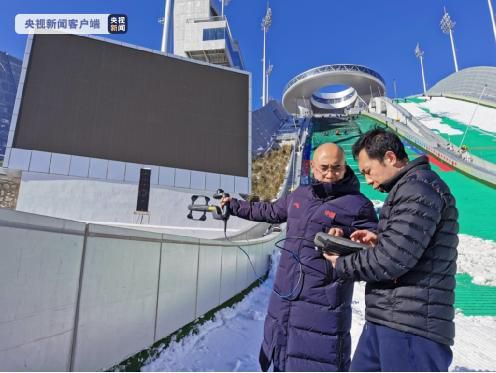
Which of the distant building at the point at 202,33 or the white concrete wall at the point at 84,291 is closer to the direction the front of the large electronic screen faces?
the white concrete wall

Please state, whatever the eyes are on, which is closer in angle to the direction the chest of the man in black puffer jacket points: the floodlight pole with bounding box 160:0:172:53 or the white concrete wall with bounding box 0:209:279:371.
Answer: the white concrete wall

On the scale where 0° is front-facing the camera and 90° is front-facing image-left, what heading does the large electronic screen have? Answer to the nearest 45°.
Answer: approximately 315°

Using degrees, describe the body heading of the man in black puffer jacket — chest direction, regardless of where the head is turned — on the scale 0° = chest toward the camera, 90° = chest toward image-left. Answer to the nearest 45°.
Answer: approximately 90°

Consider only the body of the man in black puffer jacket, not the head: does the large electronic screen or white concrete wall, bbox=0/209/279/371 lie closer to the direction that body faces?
the white concrete wall

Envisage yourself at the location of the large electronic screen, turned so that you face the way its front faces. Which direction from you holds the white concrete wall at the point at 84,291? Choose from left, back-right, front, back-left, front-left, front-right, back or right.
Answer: front-right

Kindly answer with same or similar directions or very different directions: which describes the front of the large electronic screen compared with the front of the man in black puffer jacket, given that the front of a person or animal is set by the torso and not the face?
very different directions

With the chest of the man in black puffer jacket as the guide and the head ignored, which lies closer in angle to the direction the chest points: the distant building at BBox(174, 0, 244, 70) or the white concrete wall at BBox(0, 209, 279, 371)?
the white concrete wall

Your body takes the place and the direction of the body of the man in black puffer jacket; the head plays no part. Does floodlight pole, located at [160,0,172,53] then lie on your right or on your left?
on your right

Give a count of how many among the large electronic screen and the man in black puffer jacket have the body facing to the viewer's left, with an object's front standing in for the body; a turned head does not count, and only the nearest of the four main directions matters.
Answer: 1
